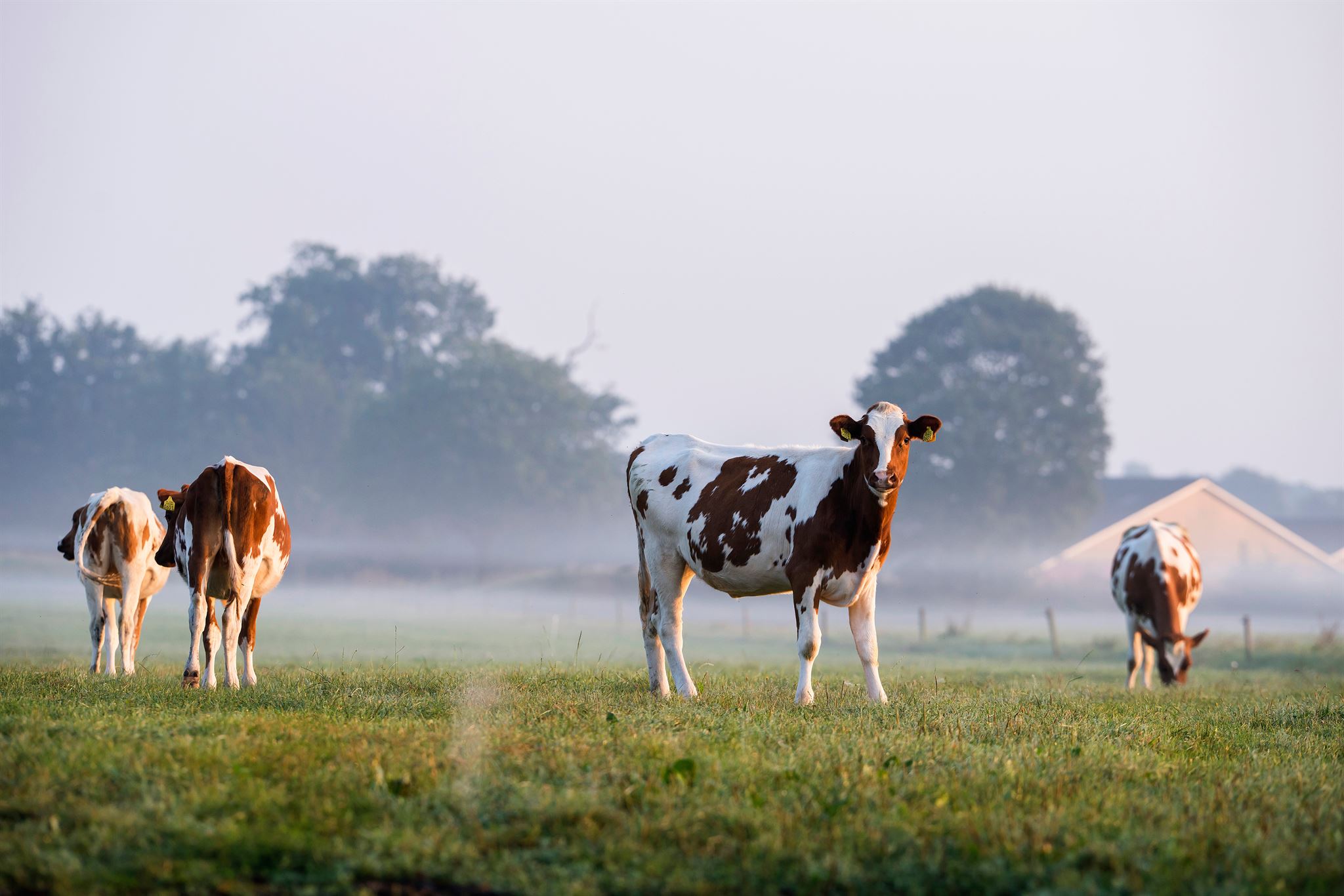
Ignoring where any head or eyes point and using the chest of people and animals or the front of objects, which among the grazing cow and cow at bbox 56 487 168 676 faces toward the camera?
the grazing cow

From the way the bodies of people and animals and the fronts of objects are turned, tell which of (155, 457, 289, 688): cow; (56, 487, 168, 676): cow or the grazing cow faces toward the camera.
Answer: the grazing cow

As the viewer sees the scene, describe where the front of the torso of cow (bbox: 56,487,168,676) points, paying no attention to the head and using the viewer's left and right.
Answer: facing away from the viewer

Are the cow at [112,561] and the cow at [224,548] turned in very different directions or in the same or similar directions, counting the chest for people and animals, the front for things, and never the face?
same or similar directions

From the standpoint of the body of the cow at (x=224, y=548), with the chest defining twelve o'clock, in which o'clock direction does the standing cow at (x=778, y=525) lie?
The standing cow is roughly at 4 o'clock from the cow.

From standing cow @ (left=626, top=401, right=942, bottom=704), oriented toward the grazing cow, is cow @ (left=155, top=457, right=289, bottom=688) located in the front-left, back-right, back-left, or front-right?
back-left

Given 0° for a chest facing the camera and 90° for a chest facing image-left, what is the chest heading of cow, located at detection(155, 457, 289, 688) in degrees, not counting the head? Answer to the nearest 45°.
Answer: approximately 180°

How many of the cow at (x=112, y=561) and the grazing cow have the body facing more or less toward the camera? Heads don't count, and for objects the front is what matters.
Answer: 1

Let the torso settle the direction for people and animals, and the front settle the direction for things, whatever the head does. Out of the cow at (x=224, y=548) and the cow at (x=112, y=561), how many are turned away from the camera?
2

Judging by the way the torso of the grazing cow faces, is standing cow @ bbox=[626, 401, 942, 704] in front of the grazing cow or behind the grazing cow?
in front

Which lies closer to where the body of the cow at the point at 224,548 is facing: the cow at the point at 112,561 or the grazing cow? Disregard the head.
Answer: the cow

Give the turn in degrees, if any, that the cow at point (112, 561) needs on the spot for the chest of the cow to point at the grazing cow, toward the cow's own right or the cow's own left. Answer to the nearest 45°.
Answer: approximately 90° to the cow's own right

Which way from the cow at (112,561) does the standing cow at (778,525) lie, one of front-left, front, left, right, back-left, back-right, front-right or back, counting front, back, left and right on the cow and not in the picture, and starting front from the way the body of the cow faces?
back-right

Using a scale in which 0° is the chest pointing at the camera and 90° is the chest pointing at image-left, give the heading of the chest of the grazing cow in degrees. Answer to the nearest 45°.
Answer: approximately 0°

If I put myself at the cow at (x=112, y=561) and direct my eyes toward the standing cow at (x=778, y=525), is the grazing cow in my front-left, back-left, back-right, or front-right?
front-left
